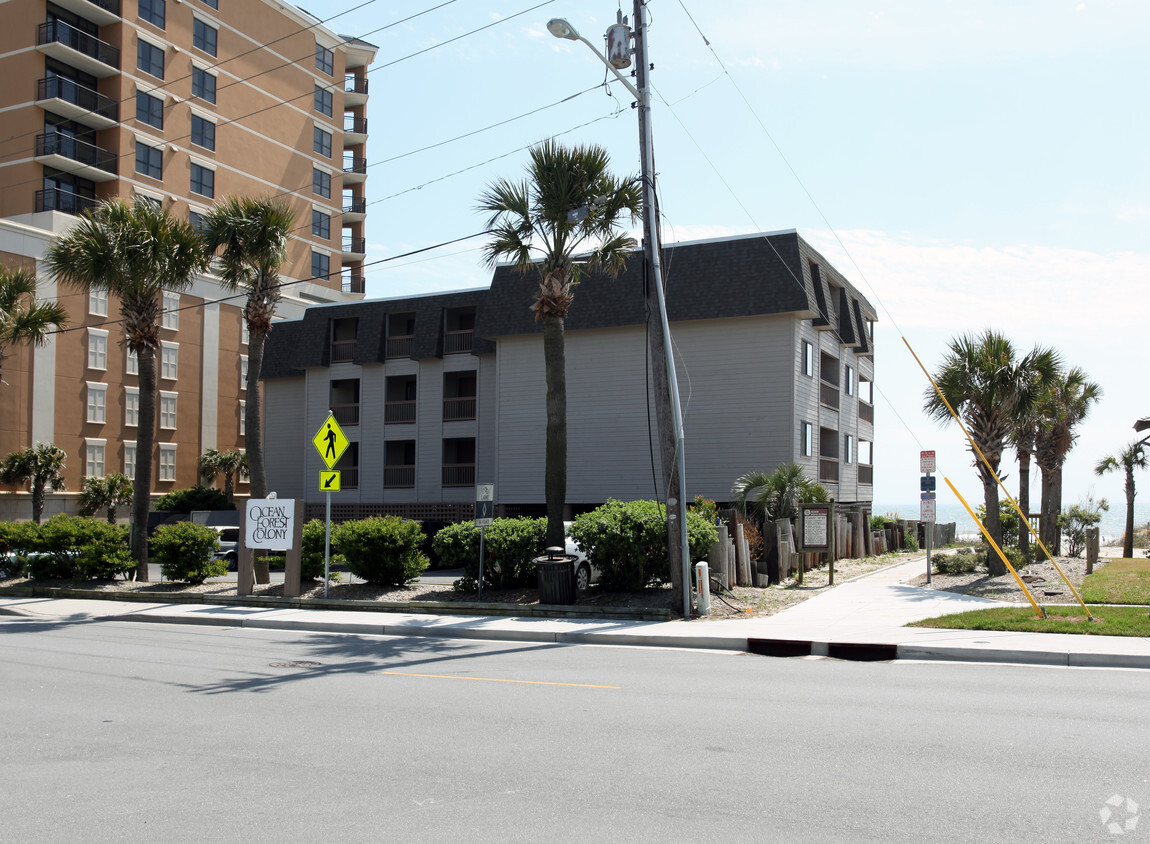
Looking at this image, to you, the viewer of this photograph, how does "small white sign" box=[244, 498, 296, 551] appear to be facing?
facing the viewer

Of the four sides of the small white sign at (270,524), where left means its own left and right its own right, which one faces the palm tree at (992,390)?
left

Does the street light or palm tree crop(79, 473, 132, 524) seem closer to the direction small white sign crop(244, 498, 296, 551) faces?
the street light

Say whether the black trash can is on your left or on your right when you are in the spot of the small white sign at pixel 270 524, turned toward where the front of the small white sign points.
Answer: on your left

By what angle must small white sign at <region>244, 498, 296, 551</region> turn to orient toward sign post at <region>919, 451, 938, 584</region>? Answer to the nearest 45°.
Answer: approximately 90° to its left

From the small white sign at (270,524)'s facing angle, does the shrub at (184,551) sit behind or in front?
behind

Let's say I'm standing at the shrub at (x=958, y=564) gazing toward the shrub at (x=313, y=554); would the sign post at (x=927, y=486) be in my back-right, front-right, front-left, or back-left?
front-left

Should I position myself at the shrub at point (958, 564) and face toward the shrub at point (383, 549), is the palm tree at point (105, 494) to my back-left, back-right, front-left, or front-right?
front-right

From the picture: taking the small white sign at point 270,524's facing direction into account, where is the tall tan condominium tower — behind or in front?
behind
